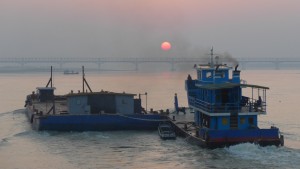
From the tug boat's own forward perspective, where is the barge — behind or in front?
in front

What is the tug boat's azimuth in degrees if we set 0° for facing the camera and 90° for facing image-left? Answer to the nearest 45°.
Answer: approximately 135°
